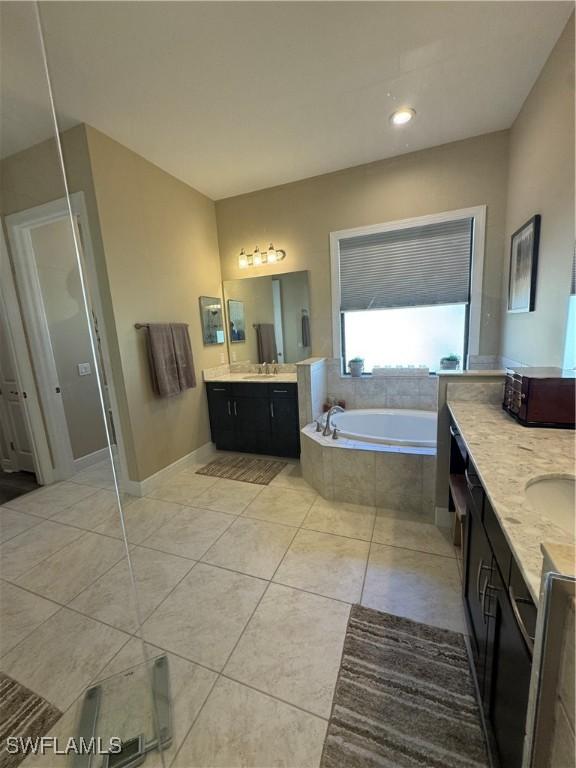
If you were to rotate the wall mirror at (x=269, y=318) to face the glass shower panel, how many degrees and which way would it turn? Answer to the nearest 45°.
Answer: approximately 45° to its right

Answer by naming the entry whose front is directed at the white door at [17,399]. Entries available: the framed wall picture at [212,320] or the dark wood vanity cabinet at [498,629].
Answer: the dark wood vanity cabinet

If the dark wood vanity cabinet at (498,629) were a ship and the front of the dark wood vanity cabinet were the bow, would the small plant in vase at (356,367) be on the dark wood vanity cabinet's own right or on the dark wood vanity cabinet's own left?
on the dark wood vanity cabinet's own right

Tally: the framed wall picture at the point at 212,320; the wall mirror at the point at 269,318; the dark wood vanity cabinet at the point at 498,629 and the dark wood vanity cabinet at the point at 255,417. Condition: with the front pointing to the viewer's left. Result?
1

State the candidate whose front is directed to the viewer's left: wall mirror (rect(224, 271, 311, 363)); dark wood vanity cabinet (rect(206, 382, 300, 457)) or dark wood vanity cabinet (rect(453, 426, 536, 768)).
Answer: dark wood vanity cabinet (rect(453, 426, 536, 768))

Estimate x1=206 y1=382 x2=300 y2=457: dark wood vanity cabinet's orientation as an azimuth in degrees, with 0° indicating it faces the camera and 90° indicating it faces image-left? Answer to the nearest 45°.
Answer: approximately 0°

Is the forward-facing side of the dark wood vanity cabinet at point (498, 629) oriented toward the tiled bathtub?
no

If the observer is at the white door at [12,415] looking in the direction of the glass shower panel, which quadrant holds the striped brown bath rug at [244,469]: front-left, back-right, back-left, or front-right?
front-left

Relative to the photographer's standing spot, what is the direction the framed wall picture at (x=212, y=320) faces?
facing the viewer and to the right of the viewer

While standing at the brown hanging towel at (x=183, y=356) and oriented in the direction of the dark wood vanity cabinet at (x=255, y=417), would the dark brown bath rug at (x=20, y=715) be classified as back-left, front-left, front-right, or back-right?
back-right

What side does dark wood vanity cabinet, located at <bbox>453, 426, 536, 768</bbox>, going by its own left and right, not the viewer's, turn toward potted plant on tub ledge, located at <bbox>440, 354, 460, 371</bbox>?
right

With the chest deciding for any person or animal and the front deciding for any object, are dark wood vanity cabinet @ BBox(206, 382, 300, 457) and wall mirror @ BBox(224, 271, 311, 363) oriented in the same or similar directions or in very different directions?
same or similar directions

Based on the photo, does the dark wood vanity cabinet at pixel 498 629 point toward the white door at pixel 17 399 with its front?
yes

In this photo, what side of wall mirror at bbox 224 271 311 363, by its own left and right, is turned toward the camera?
front

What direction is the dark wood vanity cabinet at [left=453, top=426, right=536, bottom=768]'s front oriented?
to the viewer's left

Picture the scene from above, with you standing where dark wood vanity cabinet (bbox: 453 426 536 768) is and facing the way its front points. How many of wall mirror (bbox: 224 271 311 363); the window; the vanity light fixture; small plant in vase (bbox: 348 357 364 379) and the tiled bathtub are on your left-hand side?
0
